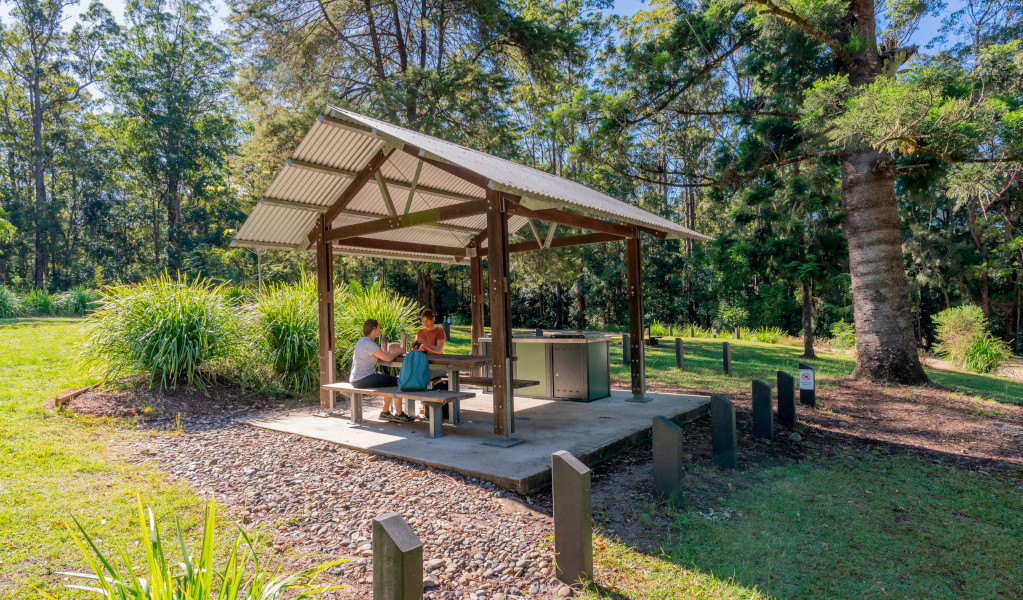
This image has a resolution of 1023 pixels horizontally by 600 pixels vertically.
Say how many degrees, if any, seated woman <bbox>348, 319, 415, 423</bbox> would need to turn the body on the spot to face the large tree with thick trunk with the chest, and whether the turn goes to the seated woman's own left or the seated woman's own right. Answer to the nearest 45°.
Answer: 0° — they already face it

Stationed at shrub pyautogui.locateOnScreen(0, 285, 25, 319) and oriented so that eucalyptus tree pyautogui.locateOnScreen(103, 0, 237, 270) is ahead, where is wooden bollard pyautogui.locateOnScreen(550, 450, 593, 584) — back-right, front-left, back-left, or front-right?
back-right

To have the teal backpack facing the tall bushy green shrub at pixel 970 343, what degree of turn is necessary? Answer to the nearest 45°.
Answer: approximately 90° to its left

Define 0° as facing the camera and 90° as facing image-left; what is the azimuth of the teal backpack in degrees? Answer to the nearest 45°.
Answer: approximately 0°

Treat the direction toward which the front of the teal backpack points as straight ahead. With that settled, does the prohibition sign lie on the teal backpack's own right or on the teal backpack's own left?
on the teal backpack's own left

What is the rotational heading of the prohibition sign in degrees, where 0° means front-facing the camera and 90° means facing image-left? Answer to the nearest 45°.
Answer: approximately 0°

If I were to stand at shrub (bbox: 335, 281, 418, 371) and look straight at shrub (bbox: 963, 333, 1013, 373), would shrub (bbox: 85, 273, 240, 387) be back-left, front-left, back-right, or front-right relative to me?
back-right

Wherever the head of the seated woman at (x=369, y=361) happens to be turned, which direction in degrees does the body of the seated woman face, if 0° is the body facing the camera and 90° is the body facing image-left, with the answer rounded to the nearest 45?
approximately 270°
